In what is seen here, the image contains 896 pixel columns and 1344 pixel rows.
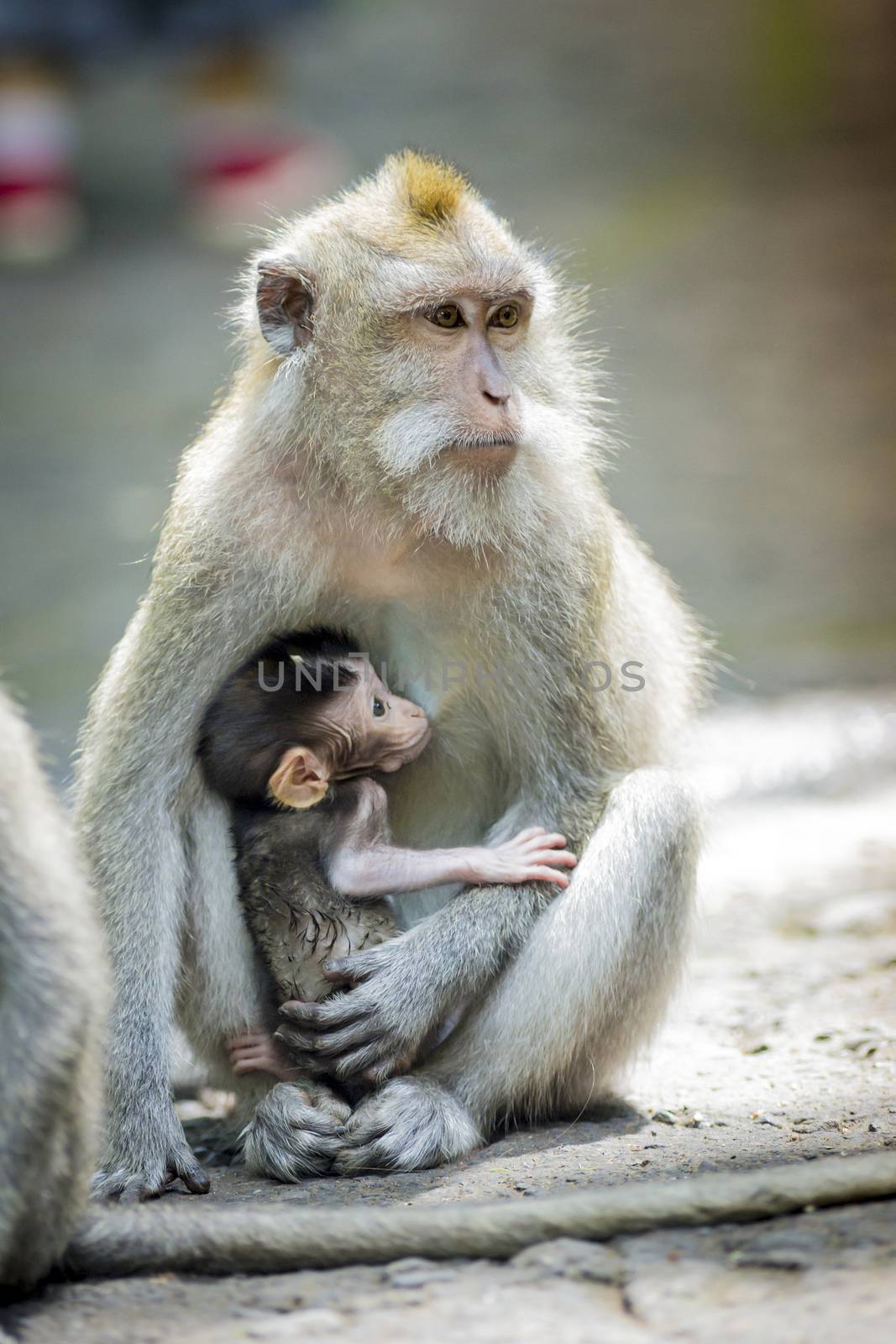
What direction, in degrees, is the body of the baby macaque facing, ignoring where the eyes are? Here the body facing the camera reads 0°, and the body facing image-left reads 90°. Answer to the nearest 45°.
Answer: approximately 270°

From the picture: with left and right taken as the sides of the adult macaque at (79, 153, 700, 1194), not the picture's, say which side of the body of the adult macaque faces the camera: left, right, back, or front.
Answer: front

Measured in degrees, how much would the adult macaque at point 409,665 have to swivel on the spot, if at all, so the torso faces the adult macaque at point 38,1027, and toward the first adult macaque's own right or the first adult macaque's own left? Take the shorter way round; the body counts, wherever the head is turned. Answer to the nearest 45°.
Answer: approximately 45° to the first adult macaque's own right

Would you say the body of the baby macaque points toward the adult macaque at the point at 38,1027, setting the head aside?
no
